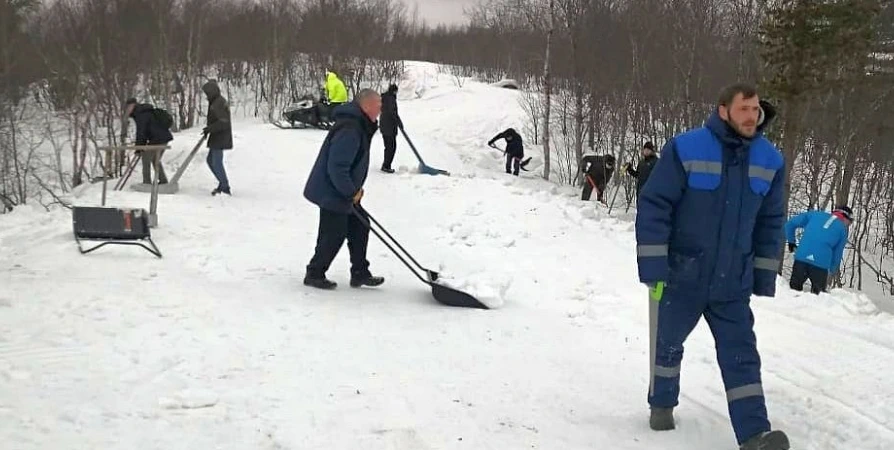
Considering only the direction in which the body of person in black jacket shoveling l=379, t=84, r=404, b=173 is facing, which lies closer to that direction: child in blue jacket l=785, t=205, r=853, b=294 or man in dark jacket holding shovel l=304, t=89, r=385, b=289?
the child in blue jacket

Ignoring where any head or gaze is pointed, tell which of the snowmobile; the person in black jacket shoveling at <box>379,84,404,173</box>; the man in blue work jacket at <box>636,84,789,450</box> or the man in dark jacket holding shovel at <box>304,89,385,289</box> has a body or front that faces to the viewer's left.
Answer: the snowmobile

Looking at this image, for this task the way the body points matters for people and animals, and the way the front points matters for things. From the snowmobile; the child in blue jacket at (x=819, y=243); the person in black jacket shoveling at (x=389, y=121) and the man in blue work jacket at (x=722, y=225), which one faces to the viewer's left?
the snowmobile

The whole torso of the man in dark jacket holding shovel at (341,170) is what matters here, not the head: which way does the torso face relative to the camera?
to the viewer's right

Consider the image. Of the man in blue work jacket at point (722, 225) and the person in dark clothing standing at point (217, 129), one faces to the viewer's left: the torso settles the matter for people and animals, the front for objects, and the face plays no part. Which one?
the person in dark clothing standing

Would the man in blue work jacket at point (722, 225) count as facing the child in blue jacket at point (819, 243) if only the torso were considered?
no

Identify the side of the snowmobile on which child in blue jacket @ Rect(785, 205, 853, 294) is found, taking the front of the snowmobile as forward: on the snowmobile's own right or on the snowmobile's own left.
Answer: on the snowmobile's own left

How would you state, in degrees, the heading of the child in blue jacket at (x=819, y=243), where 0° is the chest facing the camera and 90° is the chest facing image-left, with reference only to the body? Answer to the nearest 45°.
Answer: approximately 225°

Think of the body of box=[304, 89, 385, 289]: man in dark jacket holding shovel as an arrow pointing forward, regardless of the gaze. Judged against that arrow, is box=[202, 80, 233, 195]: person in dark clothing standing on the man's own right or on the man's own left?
on the man's own left

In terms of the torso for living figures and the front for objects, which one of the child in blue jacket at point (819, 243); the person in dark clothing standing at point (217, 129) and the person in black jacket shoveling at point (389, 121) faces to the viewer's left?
the person in dark clothing standing

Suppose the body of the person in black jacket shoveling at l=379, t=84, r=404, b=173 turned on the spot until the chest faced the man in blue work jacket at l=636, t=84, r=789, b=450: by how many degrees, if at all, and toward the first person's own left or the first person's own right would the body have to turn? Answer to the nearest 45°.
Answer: approximately 90° to the first person's own right

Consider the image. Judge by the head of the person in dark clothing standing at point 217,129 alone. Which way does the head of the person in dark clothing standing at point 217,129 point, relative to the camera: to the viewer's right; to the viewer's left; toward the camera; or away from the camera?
to the viewer's left

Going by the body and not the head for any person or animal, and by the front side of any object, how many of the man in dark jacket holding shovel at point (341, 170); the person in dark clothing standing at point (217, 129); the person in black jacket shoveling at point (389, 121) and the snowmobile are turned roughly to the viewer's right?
2

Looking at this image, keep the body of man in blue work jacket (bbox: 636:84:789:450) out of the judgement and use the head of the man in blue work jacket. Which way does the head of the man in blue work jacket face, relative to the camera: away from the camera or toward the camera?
toward the camera

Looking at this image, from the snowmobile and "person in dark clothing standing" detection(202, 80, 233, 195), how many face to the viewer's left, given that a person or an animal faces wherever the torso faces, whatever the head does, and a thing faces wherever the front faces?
2

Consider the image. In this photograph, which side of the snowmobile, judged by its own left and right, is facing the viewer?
left

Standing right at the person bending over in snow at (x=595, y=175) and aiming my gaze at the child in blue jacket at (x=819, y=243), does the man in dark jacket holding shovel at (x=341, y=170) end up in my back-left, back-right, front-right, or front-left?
front-right

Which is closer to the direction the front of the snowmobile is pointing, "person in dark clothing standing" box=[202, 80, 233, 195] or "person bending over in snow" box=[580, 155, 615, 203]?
the person in dark clothing standing

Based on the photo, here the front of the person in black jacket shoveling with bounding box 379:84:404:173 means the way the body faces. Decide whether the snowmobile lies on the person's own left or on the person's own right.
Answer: on the person's own left

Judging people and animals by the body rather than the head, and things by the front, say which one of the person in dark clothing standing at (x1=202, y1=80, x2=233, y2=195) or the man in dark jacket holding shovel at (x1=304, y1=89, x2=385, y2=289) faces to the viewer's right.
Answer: the man in dark jacket holding shovel
